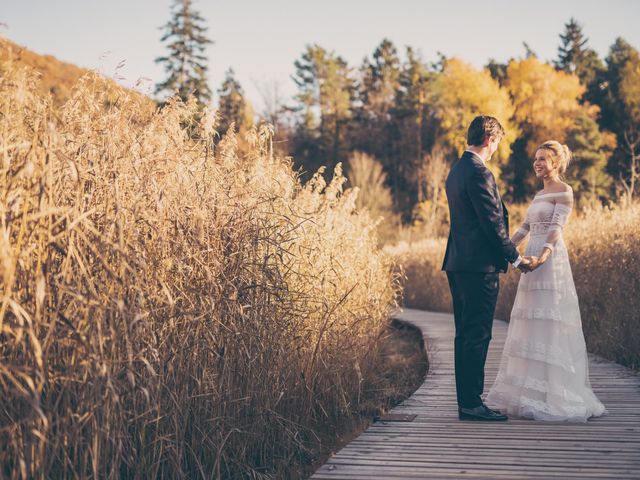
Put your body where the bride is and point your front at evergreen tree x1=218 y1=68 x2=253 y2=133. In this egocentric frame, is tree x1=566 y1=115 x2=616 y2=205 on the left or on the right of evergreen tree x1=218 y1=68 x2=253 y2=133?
right

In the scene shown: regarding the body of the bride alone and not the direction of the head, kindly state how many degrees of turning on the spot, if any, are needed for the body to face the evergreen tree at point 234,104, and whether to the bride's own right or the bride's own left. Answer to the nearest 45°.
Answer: approximately 90° to the bride's own right

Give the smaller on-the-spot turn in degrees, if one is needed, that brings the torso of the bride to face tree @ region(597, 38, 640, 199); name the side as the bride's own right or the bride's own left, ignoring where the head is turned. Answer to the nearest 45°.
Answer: approximately 135° to the bride's own right

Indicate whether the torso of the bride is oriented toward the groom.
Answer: yes

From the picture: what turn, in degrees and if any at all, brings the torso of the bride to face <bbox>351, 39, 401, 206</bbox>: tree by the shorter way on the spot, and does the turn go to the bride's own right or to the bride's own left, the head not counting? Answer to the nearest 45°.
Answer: approximately 135° to the bride's own right

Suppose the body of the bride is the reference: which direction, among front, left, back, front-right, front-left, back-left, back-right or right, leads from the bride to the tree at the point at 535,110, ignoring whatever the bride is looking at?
back-right

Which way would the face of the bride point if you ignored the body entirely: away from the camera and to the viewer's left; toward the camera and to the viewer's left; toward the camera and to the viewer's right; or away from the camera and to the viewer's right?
toward the camera and to the viewer's left

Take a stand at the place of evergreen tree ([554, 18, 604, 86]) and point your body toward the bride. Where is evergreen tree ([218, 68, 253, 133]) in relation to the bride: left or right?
right

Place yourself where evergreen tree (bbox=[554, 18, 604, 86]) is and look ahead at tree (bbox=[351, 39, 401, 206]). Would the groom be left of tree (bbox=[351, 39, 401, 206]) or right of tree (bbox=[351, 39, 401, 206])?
left

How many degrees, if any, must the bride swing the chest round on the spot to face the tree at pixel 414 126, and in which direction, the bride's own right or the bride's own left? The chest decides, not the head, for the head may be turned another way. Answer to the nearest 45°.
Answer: approximately 135° to the bride's own right

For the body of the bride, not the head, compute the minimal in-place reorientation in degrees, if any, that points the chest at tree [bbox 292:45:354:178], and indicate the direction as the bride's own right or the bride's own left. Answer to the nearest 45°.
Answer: approximately 135° to the bride's own right

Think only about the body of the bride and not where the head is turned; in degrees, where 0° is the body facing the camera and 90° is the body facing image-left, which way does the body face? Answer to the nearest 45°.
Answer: approximately 45°
